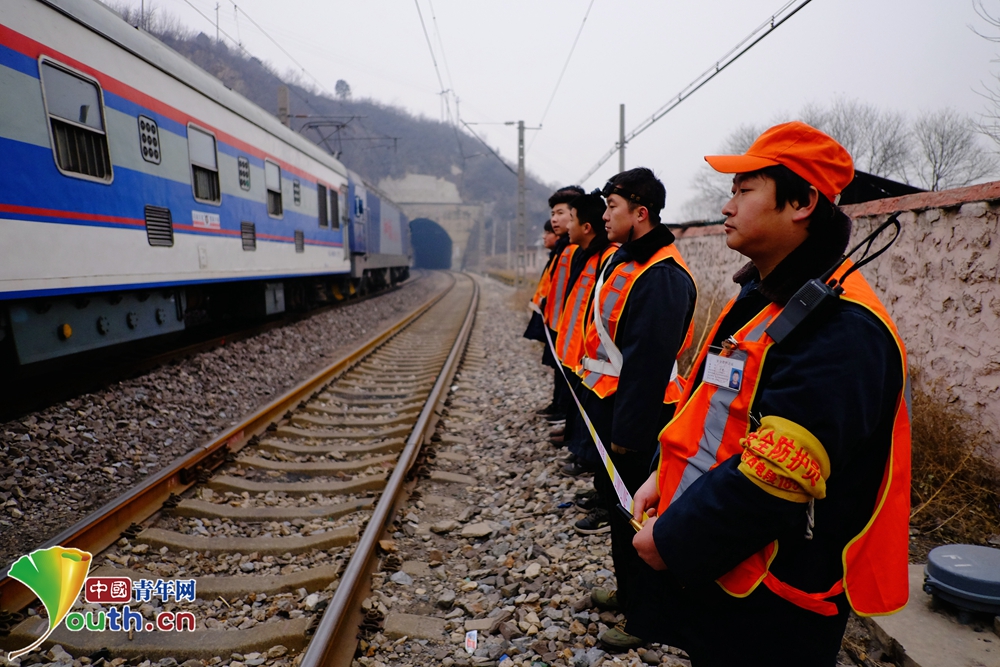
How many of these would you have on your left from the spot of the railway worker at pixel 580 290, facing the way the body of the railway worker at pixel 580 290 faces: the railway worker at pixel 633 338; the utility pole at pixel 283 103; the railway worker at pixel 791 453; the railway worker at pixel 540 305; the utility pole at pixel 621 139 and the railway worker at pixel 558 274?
2

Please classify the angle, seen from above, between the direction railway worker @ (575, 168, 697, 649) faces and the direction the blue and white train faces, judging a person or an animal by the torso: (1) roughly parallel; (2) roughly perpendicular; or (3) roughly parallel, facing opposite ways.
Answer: roughly perpendicular

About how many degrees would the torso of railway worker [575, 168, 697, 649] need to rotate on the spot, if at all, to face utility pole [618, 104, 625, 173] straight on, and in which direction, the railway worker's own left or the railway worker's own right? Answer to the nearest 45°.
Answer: approximately 90° to the railway worker's own right

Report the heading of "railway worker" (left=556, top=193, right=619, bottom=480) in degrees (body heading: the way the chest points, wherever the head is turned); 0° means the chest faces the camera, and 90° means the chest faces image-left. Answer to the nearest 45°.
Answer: approximately 90°

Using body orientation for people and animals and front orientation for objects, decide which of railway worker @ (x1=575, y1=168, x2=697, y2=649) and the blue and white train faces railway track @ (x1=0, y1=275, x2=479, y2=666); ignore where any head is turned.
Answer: the railway worker

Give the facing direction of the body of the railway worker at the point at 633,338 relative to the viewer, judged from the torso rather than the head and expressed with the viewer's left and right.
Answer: facing to the left of the viewer

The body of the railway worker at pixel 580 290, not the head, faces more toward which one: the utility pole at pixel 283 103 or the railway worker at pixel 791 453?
the utility pole

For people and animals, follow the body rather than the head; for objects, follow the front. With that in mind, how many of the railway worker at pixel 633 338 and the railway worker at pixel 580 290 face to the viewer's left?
2

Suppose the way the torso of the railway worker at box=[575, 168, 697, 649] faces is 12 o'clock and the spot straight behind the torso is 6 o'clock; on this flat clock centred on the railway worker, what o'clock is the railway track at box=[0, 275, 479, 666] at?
The railway track is roughly at 12 o'clock from the railway worker.

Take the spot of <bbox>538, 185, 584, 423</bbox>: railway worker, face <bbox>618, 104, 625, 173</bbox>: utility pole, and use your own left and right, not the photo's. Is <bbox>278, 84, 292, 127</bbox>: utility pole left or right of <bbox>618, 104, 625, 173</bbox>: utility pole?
left

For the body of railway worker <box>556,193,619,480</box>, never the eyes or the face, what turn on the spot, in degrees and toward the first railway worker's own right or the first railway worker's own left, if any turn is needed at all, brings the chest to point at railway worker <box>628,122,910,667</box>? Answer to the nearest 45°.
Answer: approximately 90° to the first railway worker's own left

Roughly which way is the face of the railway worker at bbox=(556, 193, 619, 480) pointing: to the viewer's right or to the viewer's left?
to the viewer's left
